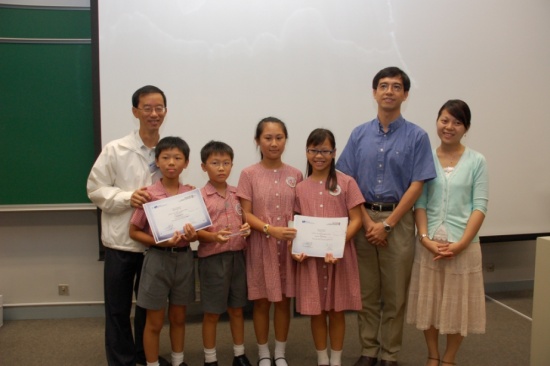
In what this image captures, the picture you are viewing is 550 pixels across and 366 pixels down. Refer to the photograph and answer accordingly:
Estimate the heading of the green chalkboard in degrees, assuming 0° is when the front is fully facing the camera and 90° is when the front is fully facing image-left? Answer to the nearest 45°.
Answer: approximately 0°

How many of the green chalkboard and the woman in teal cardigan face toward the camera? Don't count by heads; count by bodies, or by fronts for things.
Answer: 2

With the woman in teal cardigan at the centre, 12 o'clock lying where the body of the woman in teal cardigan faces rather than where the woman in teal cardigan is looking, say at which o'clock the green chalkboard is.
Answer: The green chalkboard is roughly at 3 o'clock from the woman in teal cardigan.

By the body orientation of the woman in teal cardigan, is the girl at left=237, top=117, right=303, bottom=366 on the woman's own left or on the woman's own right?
on the woman's own right

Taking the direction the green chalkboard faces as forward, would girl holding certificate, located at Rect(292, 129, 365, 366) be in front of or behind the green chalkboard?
in front

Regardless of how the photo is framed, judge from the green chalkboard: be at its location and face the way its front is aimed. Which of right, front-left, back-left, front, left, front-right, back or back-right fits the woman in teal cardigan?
front-left

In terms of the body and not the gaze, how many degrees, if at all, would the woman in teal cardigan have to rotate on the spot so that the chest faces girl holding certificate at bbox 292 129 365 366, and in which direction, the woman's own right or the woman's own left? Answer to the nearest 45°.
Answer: approximately 90° to the woman's own right

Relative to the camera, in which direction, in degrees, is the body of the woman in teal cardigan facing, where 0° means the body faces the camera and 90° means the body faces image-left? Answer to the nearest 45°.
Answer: approximately 0°
